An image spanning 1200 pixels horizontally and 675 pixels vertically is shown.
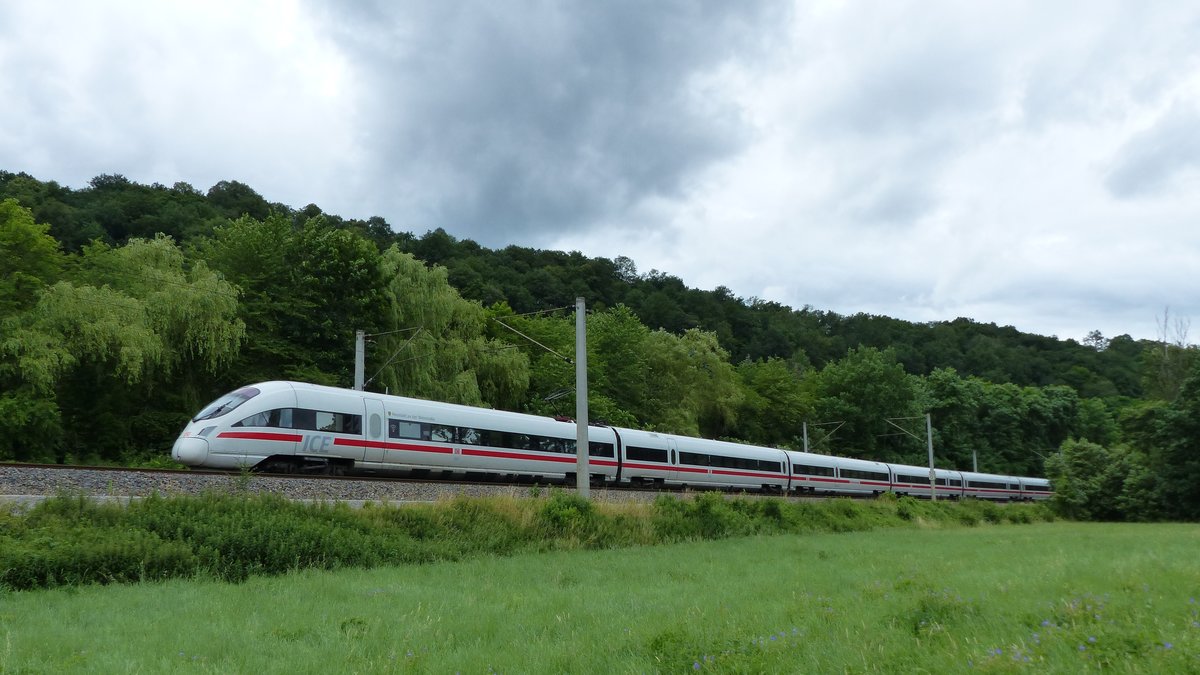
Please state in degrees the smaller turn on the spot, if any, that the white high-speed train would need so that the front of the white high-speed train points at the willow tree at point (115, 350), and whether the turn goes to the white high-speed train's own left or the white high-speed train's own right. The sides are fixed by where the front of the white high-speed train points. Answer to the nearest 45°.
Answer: approximately 90° to the white high-speed train's own right

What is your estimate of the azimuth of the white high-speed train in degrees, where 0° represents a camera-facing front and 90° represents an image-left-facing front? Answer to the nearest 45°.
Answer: approximately 45°
